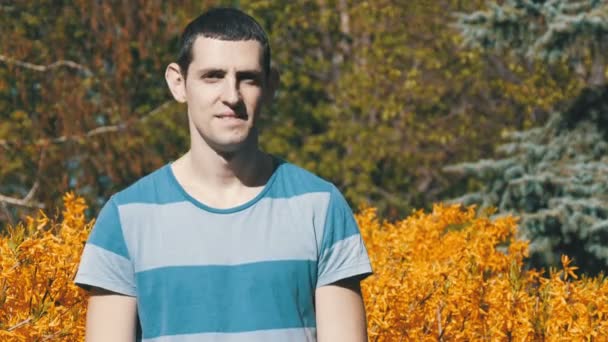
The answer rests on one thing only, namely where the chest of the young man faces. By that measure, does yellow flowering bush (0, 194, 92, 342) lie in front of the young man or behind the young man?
behind

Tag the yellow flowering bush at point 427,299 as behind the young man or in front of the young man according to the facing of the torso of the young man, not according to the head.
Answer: behind

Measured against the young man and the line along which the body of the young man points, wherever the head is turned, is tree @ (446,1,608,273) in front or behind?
behind

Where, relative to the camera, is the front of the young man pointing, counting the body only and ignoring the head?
toward the camera
